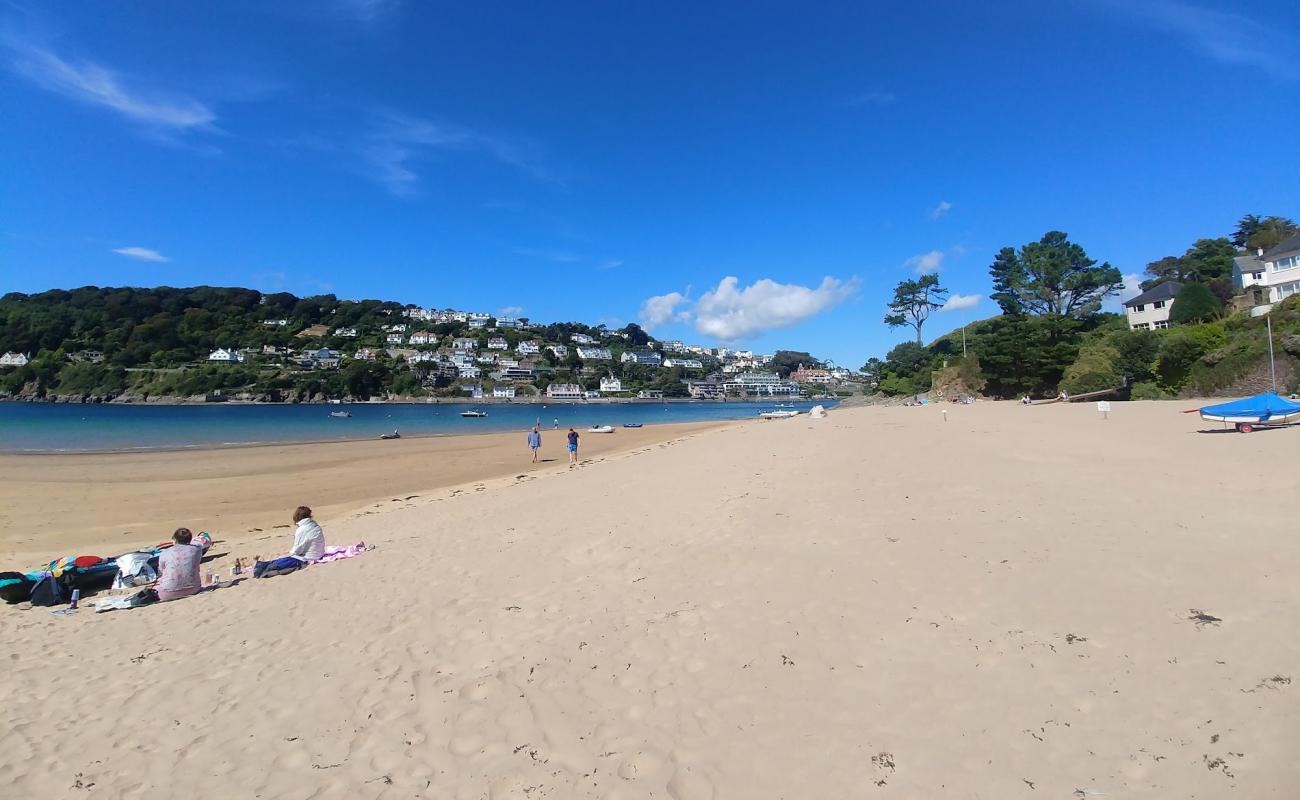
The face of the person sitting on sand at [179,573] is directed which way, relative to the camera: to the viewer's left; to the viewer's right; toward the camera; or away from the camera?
away from the camera

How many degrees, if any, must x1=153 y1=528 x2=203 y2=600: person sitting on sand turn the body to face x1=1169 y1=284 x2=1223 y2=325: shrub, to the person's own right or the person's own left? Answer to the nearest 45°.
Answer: approximately 90° to the person's own right

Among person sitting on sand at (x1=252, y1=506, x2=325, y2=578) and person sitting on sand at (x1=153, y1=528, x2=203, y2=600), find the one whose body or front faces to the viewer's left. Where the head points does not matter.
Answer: person sitting on sand at (x1=252, y1=506, x2=325, y2=578)

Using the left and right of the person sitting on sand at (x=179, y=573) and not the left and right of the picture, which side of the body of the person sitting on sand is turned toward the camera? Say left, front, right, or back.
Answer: back

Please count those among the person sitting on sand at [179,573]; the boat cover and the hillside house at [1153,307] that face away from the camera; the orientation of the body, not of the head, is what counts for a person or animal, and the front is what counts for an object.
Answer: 1

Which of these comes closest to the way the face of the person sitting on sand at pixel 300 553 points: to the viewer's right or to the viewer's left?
to the viewer's left

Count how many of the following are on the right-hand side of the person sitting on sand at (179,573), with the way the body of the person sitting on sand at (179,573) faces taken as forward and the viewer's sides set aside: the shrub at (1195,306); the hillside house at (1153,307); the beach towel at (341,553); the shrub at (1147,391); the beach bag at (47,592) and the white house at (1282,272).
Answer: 5

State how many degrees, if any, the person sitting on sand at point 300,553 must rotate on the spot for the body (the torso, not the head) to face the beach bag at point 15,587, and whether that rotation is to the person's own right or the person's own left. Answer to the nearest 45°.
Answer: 0° — they already face it

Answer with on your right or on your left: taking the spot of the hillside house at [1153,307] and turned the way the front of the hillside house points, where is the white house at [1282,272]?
on your left
